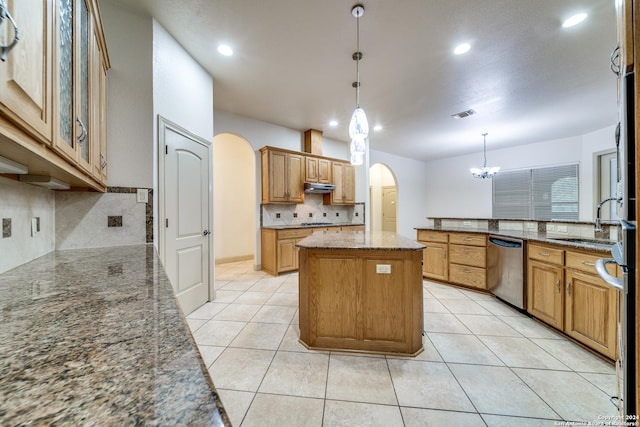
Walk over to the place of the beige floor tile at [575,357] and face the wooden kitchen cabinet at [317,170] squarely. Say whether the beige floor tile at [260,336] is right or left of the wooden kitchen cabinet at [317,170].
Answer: left

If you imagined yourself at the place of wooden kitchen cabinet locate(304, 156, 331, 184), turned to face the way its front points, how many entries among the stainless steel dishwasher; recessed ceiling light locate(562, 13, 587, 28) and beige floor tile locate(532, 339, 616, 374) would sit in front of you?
3

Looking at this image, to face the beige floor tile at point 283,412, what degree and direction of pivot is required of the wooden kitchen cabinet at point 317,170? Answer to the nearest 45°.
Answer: approximately 45° to its right

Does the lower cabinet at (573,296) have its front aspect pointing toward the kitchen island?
yes

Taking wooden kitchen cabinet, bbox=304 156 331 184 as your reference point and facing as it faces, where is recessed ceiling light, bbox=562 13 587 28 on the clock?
The recessed ceiling light is roughly at 12 o'clock from the wooden kitchen cabinet.

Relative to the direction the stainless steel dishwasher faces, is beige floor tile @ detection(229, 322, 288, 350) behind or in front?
in front

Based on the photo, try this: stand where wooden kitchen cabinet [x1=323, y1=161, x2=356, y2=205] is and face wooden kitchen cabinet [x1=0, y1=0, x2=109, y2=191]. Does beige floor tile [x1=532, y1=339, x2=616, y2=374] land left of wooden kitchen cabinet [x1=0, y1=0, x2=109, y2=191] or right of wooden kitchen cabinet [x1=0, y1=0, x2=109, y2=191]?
left

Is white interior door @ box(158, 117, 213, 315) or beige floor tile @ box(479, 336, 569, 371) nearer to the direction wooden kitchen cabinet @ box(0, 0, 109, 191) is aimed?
the beige floor tile

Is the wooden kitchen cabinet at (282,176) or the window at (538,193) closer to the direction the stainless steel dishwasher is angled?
the wooden kitchen cabinet

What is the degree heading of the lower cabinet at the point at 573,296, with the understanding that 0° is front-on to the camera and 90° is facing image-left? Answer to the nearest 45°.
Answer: approximately 45°

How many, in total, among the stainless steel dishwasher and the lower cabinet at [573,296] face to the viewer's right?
0

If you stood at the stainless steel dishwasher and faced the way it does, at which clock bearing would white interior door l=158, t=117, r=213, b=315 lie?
The white interior door is roughly at 12 o'clock from the stainless steel dishwasher.

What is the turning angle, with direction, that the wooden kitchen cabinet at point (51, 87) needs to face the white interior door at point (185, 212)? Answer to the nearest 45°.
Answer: approximately 45° to its left

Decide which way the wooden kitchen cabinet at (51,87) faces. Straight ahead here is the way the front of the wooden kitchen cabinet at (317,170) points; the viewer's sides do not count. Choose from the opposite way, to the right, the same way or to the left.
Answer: to the left

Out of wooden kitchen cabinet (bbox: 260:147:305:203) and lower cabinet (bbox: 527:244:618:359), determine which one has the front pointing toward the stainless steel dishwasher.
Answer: the wooden kitchen cabinet

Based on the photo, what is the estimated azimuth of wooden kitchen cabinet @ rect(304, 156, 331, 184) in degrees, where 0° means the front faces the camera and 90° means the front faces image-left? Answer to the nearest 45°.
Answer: approximately 315°

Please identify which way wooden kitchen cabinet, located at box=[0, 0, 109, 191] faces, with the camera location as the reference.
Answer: facing to the right of the viewer

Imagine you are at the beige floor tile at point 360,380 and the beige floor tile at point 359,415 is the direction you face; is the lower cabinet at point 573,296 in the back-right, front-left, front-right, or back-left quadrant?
back-left
